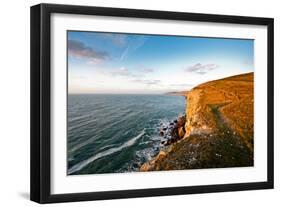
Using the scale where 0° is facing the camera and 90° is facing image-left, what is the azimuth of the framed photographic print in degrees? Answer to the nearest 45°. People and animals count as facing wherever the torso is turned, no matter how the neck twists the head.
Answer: approximately 315°
